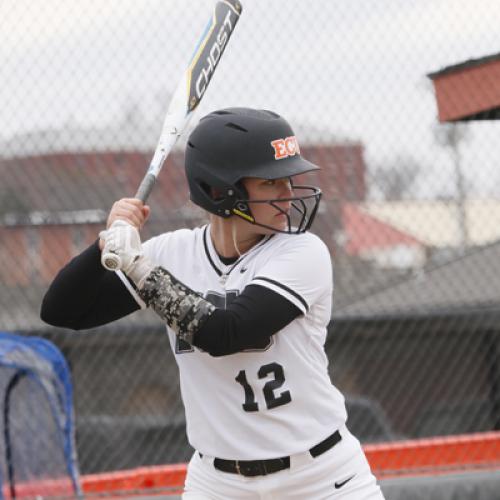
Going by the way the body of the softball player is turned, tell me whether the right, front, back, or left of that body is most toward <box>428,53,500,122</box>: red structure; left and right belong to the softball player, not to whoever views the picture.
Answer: back

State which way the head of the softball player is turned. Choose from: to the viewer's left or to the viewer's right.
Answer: to the viewer's right

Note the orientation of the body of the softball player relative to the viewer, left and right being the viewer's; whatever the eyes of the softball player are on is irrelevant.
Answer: facing the viewer
